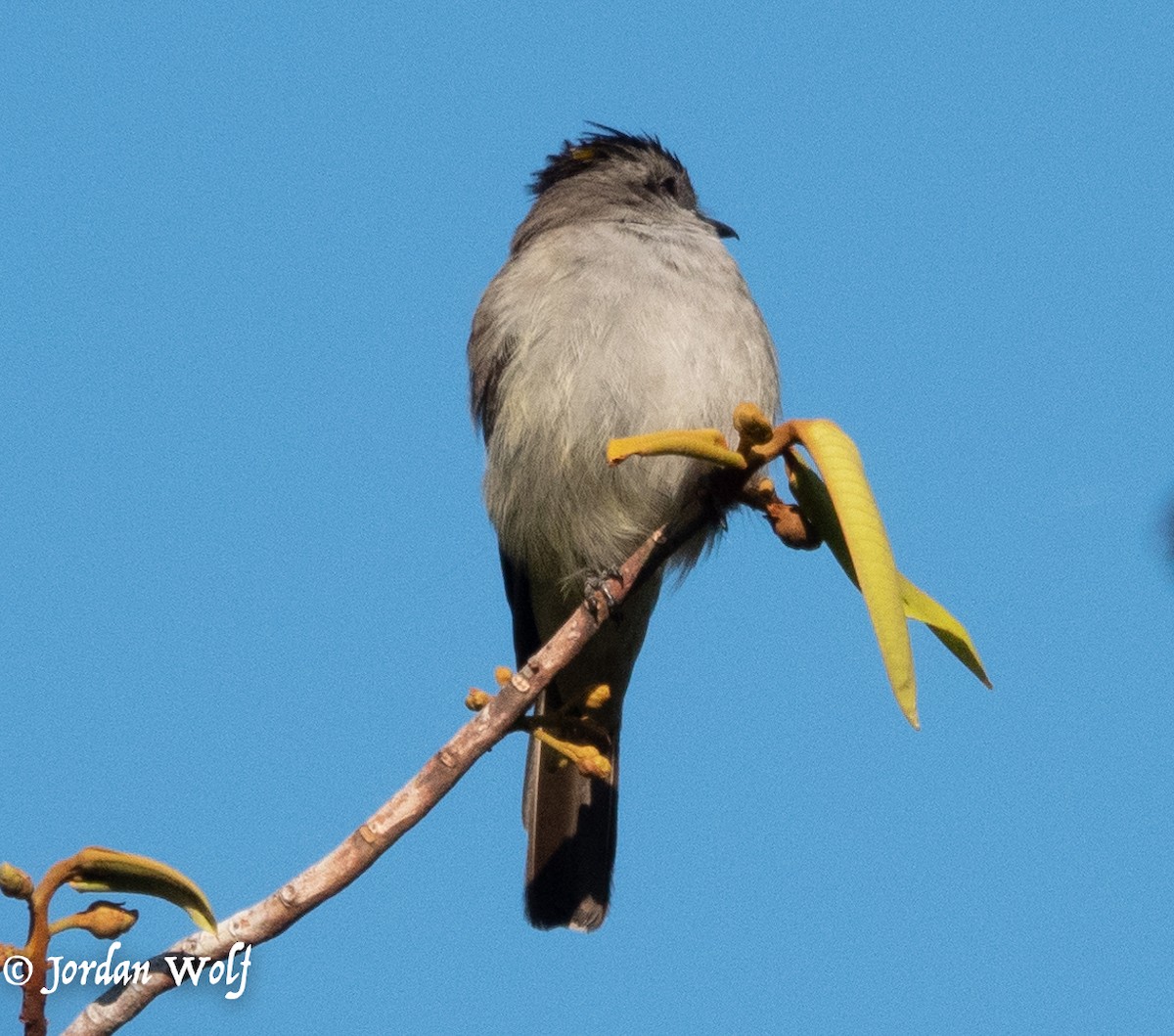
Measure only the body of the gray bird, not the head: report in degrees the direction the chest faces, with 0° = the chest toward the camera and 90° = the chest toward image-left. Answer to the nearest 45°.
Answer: approximately 315°
